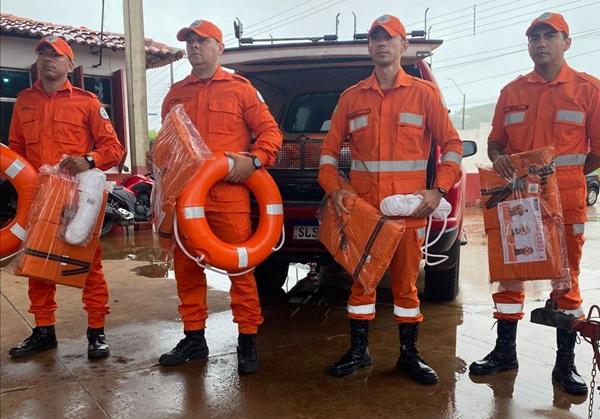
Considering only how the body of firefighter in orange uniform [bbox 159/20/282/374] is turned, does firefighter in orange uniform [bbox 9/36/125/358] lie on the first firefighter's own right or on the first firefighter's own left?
on the first firefighter's own right

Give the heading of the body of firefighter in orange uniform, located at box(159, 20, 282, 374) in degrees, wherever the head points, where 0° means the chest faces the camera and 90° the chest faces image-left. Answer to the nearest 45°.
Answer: approximately 45°

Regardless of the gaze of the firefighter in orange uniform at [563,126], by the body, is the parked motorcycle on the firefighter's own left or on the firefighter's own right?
on the firefighter's own right

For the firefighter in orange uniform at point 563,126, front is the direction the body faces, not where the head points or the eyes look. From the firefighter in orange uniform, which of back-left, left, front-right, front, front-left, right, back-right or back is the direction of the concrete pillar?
back-right

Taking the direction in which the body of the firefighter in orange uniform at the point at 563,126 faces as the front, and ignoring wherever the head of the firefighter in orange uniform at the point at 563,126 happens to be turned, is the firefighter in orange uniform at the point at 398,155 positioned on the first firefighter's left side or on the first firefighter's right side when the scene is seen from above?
on the first firefighter's right side

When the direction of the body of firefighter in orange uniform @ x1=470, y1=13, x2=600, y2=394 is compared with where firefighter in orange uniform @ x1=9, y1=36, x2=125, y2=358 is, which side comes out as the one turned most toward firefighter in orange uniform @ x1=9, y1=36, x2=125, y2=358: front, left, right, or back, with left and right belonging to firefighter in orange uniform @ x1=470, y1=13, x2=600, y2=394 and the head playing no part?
right

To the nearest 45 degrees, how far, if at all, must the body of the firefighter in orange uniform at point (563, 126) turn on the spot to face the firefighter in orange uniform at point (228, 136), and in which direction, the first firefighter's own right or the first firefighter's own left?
approximately 90° to the first firefighter's own right

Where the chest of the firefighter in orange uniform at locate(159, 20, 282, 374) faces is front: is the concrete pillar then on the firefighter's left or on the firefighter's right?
on the firefighter's right

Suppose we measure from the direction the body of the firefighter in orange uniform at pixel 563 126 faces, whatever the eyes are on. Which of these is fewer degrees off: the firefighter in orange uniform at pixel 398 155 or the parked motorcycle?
the firefighter in orange uniform

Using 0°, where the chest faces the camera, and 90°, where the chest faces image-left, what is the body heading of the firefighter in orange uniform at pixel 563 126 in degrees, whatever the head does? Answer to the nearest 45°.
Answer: approximately 0°
